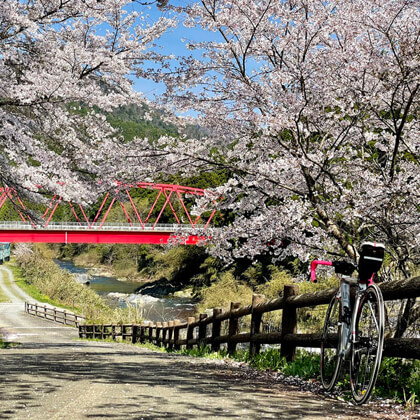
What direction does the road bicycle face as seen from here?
away from the camera

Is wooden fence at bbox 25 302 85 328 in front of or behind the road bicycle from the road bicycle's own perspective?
in front

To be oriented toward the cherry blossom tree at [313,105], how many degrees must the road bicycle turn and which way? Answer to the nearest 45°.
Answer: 0° — it already faces it

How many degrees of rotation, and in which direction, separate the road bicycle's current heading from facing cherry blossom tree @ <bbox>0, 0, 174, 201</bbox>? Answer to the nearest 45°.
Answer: approximately 45° to its left

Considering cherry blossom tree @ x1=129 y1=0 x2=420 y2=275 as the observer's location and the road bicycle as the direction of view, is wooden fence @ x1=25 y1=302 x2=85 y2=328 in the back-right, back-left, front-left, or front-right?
back-right

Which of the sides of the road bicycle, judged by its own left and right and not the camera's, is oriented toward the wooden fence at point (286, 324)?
front
